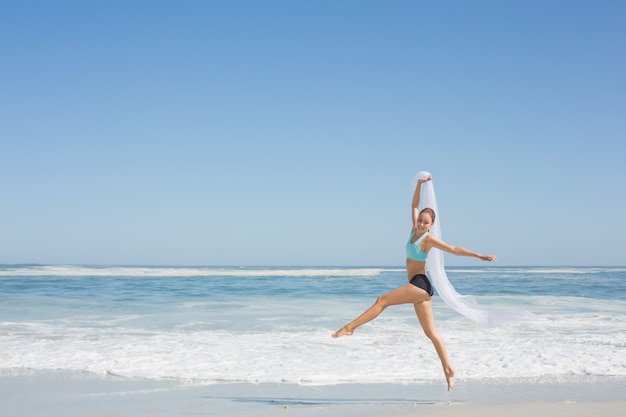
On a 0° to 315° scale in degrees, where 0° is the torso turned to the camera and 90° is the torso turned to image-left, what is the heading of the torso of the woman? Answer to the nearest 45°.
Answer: approximately 45°
